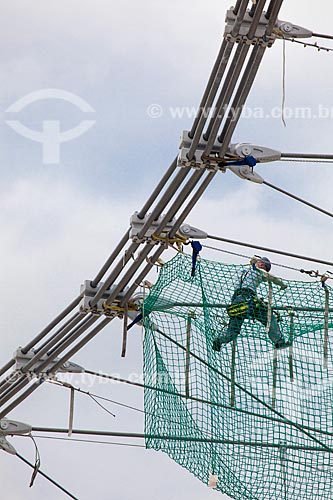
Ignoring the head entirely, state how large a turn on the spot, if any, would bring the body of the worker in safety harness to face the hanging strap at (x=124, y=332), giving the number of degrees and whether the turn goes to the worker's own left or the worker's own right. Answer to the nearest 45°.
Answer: approximately 135° to the worker's own left

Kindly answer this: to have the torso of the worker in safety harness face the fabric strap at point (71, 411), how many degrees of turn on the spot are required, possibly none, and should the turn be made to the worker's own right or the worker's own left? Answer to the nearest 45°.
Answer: approximately 135° to the worker's own left
